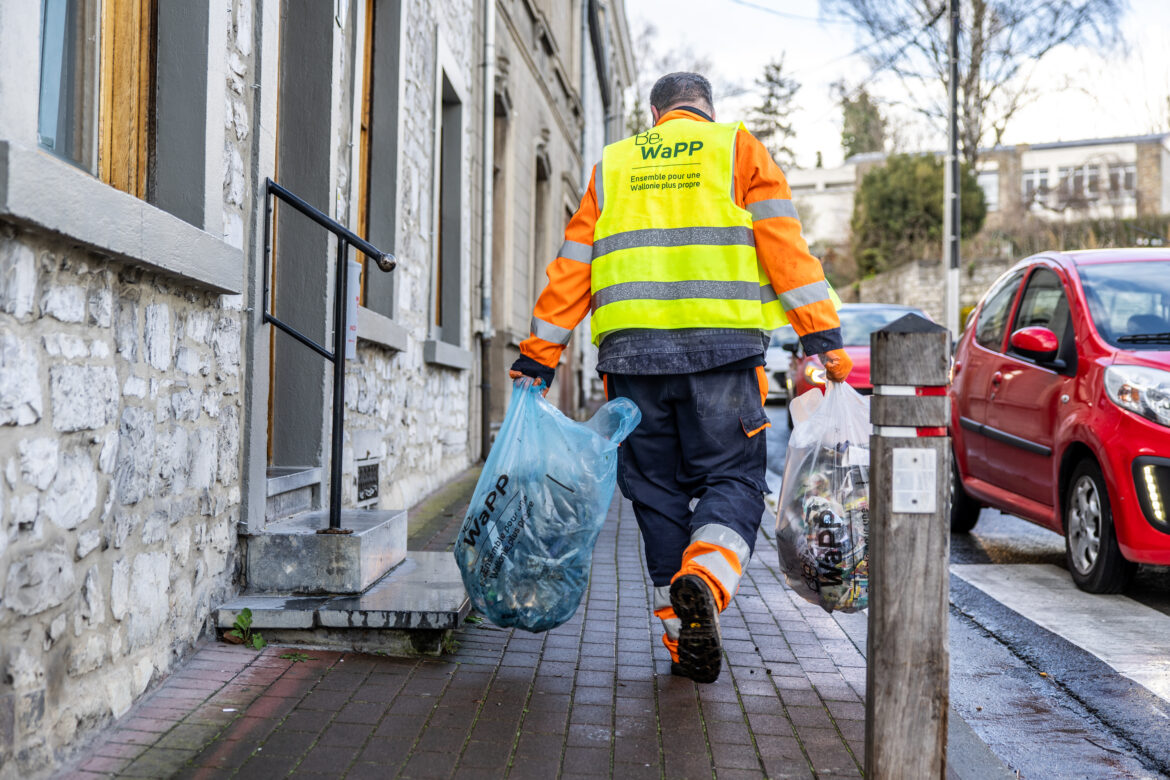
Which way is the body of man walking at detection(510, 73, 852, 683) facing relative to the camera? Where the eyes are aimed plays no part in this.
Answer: away from the camera

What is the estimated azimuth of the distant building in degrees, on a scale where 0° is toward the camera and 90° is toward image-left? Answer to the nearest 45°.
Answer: approximately 0°

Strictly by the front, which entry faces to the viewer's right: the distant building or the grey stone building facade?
the grey stone building facade

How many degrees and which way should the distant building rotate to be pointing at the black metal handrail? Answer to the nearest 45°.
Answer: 0° — it already faces it

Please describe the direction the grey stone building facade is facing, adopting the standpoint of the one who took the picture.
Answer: facing to the right of the viewer

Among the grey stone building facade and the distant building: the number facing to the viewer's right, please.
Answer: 1

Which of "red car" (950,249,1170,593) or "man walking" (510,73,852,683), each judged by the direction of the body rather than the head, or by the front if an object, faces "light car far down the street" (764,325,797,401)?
the man walking

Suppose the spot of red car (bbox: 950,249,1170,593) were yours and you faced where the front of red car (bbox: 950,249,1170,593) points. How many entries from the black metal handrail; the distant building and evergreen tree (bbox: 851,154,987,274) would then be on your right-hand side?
1

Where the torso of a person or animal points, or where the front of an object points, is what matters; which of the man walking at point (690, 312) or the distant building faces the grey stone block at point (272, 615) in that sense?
the distant building

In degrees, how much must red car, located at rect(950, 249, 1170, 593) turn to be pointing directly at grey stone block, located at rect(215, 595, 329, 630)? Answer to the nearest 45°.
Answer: approximately 90° to its right

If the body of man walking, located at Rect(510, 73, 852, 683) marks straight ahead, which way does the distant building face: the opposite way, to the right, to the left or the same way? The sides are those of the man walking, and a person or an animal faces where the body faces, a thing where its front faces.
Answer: the opposite way
